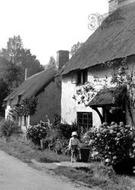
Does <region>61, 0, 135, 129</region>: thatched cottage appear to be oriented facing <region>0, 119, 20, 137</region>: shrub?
no

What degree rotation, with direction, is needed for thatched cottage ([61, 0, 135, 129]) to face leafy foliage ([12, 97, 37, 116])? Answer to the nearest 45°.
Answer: approximately 90° to its right

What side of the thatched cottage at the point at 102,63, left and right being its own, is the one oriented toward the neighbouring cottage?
right

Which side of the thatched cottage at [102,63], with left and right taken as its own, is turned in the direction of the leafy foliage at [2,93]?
right

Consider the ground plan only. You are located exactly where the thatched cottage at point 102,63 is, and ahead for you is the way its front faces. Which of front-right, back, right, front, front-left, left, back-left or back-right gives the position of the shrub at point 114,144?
front-left

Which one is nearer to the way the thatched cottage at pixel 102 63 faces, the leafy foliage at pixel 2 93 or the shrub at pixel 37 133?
the shrub

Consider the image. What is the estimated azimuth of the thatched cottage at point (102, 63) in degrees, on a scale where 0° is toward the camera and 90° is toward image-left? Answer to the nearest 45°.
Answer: approximately 45°
